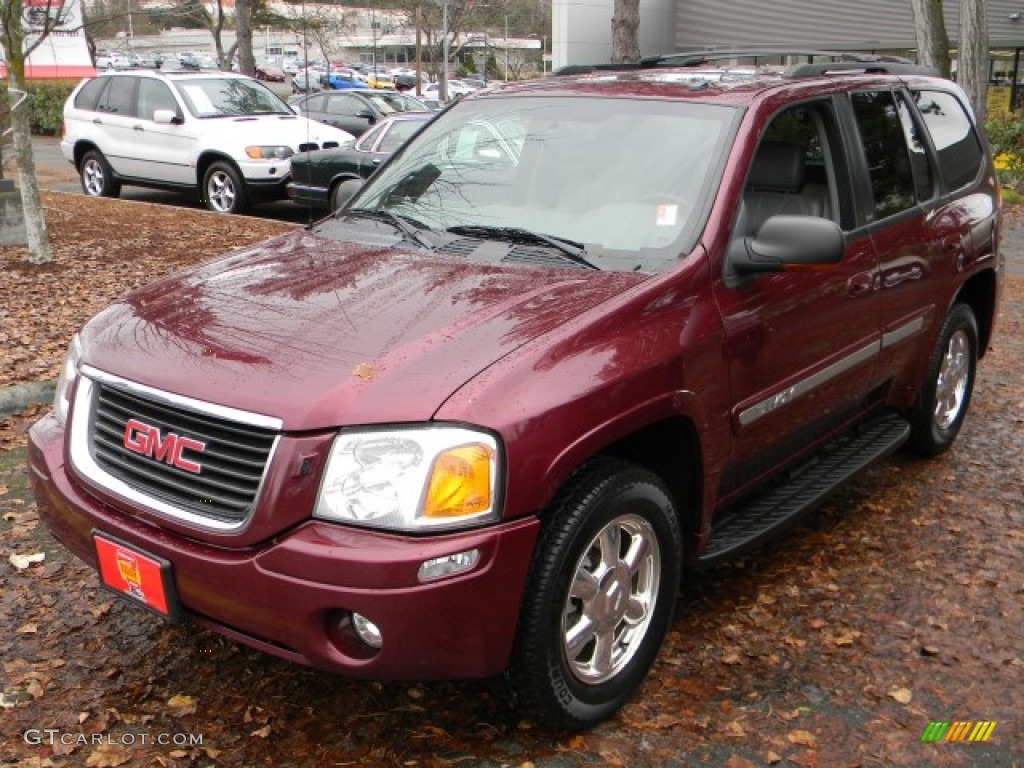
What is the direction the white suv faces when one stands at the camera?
facing the viewer and to the right of the viewer

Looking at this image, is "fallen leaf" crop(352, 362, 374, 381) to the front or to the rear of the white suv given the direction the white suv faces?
to the front

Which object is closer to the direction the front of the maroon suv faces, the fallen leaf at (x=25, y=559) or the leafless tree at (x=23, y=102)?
the fallen leaf

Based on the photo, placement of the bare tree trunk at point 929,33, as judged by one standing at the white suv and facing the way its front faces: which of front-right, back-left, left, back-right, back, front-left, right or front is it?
front-left

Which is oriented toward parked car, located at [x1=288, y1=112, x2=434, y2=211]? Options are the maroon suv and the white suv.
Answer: the white suv

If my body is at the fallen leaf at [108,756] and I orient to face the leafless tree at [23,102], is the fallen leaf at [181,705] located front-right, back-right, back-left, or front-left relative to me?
front-right

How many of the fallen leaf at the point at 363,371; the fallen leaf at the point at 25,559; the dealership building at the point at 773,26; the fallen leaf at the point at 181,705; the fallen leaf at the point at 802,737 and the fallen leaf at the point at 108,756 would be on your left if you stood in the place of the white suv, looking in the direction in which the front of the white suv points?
1

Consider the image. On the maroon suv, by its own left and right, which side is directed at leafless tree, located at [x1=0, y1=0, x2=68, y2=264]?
right

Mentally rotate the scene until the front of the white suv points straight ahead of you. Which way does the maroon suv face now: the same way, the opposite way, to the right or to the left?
to the right

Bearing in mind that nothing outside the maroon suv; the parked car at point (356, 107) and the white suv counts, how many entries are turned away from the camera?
0

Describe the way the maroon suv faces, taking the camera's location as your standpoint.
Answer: facing the viewer and to the left of the viewer

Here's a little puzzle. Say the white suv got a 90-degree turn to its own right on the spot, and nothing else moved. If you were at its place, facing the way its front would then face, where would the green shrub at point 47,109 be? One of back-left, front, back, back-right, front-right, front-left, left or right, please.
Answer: back-right

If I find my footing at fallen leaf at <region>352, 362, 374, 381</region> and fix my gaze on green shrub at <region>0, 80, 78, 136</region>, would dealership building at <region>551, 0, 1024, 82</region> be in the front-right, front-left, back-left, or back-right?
front-right
